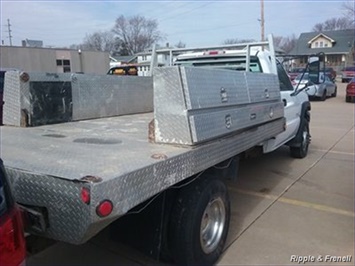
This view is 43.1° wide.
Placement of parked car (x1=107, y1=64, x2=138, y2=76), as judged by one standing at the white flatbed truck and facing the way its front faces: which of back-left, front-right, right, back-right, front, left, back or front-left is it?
front-left

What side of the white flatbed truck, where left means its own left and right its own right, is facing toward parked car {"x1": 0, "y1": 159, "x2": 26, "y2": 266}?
back

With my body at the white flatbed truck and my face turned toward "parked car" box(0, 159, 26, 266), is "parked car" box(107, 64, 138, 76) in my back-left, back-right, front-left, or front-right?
back-right

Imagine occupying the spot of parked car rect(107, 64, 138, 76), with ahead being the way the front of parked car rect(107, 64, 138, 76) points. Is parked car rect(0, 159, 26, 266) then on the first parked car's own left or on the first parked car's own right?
on the first parked car's own left

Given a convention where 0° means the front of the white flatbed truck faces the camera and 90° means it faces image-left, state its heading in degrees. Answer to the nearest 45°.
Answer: approximately 225°
